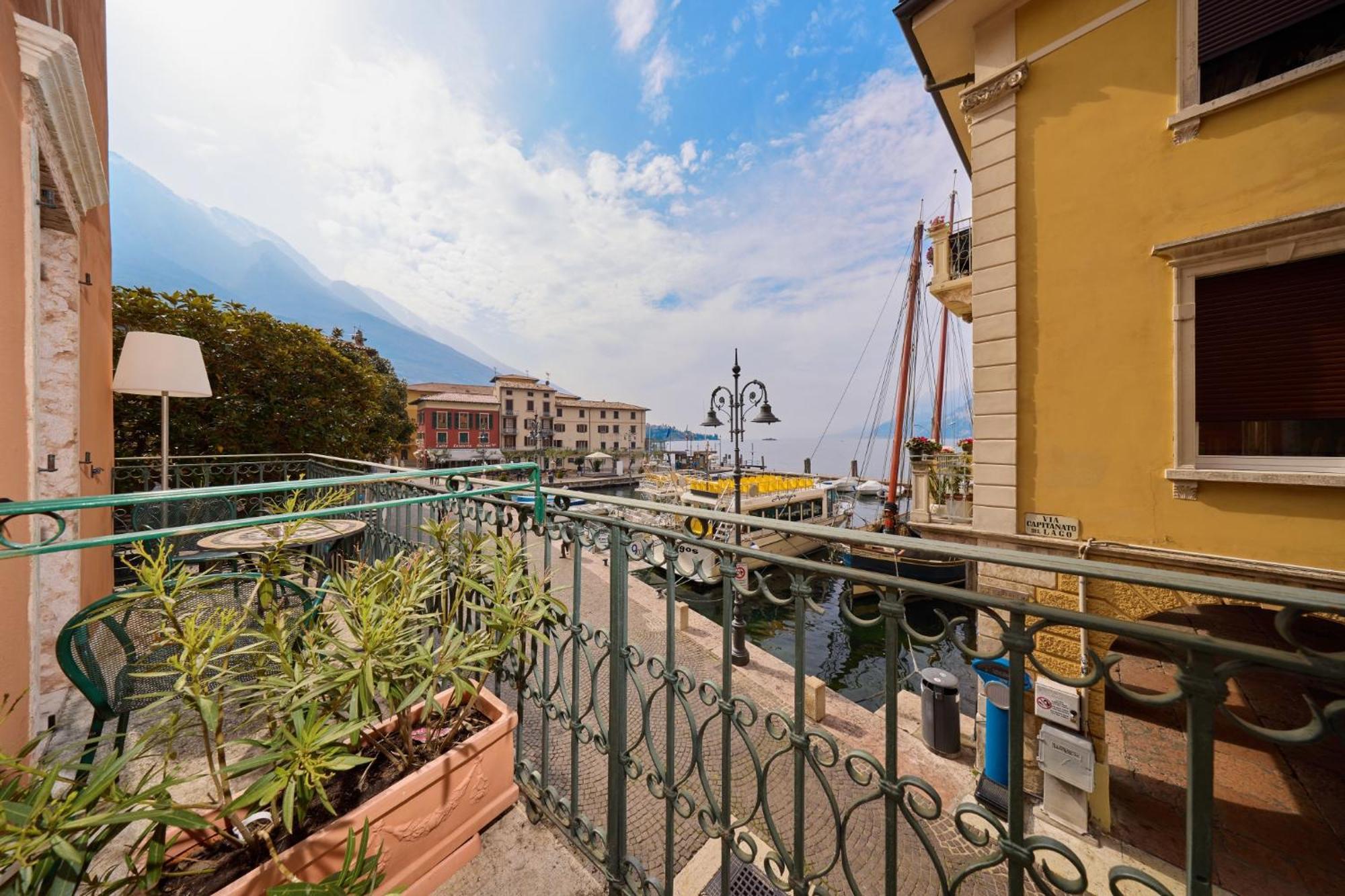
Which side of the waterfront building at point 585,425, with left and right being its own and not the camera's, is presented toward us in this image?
front

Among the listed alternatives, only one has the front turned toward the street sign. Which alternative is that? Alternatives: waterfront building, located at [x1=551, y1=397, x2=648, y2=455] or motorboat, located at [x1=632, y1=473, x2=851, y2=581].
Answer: the waterfront building

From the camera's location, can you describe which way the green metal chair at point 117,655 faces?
facing away from the viewer and to the right of the viewer

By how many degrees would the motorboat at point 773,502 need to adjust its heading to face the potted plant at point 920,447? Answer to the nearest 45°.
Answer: approximately 135° to its right

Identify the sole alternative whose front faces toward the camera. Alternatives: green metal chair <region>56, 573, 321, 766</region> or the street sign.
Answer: the street sign

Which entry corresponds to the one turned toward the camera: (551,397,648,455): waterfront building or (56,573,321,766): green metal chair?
the waterfront building

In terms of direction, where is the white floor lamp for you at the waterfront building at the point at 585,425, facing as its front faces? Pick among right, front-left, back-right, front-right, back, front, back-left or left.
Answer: front

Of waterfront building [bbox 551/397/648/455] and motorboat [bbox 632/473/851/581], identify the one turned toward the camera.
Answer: the waterfront building

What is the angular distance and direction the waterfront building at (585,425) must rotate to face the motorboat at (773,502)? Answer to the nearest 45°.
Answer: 0° — it already faces it

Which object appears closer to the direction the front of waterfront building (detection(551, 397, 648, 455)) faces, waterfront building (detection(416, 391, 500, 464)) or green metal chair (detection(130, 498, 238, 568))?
the green metal chair

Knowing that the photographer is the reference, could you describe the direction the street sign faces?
facing the viewer

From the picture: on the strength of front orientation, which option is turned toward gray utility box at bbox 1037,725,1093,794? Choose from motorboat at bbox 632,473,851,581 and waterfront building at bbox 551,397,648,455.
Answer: the waterfront building

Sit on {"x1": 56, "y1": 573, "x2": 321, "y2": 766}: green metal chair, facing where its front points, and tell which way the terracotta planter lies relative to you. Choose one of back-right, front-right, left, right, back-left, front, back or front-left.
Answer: right

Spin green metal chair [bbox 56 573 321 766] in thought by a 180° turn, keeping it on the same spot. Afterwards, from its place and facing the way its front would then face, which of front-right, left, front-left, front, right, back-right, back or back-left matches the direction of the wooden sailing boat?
back-left

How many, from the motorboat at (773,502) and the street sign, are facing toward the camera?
1
